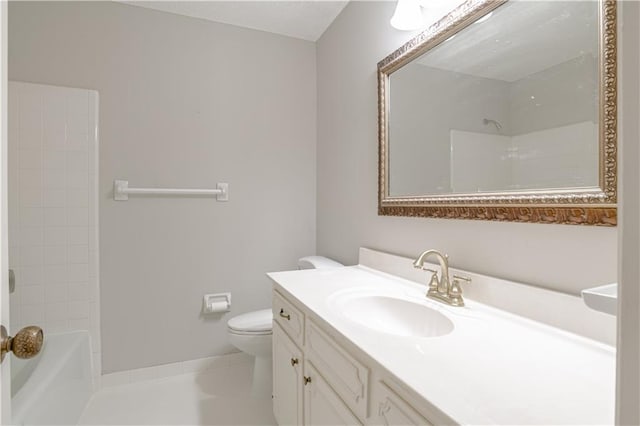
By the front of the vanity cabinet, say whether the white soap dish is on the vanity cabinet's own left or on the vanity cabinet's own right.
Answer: on the vanity cabinet's own left

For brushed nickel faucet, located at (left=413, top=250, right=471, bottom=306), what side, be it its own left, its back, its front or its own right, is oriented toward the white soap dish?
left

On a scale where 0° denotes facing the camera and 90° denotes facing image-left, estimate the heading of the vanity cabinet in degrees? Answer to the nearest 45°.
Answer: approximately 45°

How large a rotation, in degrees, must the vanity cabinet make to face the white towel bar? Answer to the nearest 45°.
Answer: approximately 90° to its right

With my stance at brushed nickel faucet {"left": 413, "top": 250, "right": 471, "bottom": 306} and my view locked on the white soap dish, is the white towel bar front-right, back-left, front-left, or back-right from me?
back-right

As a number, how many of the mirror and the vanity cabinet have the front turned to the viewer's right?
0

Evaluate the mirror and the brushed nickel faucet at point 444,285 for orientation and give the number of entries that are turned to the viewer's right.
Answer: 0

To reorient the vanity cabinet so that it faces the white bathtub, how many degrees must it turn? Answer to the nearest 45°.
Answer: approximately 45° to its right

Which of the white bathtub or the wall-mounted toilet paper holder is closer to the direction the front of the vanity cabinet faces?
the white bathtub

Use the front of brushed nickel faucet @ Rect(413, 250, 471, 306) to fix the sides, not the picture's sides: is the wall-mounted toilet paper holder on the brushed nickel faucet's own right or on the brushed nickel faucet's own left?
on the brushed nickel faucet's own right
